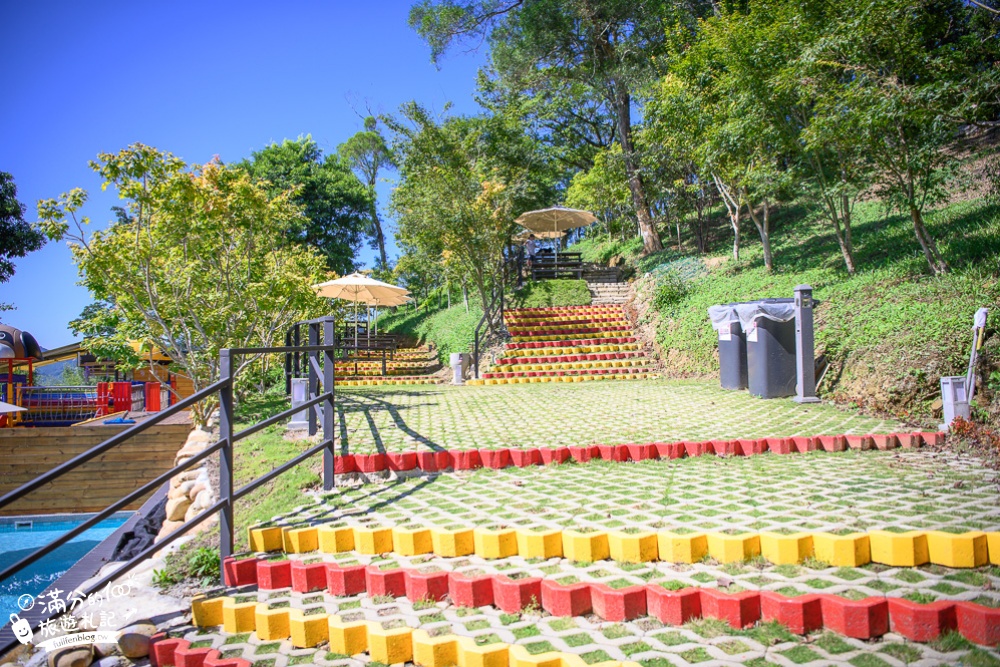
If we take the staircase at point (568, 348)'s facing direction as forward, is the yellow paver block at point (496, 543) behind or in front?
in front

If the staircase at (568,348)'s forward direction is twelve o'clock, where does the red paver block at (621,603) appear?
The red paver block is roughly at 12 o'clock from the staircase.

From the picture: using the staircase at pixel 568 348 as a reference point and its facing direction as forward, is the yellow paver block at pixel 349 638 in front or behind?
in front

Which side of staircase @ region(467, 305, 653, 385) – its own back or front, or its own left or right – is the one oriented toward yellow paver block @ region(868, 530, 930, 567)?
front

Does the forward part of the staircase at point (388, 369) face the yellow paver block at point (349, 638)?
yes

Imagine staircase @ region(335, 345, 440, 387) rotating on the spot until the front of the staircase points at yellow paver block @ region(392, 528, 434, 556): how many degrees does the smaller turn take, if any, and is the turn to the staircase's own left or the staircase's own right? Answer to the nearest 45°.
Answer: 0° — it already faces it

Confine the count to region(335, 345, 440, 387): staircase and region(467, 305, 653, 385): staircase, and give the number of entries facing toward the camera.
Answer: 2

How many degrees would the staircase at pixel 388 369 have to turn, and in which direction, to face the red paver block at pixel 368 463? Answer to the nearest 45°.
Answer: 0° — it already faces it

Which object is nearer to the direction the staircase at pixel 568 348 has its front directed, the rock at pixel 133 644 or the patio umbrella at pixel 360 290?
the rock

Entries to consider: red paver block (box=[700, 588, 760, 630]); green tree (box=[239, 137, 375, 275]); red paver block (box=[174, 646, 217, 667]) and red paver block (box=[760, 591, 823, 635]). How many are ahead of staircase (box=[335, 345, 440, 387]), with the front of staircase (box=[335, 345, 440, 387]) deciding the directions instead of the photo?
3

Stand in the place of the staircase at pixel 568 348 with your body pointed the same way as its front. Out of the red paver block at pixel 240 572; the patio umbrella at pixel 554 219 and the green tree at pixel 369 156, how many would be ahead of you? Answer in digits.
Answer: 1
